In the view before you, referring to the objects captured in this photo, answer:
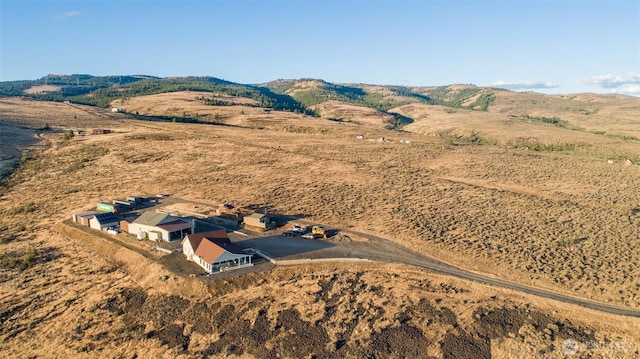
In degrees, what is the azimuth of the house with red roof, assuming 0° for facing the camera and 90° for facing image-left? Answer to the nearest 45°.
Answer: approximately 315°

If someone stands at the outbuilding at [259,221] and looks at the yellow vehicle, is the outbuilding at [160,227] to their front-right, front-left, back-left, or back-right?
back-right

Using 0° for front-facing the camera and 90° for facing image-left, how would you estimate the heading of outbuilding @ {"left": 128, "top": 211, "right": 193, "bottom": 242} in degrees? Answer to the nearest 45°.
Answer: approximately 315°

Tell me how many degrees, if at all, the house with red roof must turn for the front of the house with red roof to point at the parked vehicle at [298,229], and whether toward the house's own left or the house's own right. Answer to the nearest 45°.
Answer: approximately 90° to the house's own left
